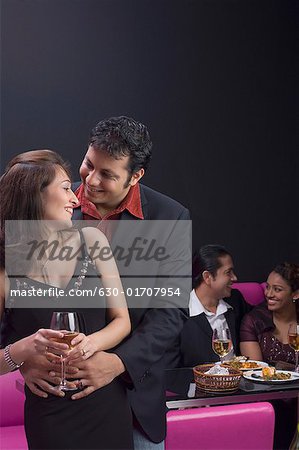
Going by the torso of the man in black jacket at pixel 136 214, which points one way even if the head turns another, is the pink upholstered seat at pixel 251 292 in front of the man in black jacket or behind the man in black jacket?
behind

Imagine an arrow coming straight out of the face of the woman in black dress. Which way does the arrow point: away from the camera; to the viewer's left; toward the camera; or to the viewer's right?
to the viewer's right

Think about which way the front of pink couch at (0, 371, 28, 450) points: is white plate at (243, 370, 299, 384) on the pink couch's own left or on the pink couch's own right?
on the pink couch's own left

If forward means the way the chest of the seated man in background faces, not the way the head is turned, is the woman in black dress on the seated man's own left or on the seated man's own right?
on the seated man's own right

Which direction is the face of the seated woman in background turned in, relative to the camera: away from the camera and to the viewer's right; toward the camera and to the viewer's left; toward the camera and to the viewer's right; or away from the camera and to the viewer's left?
toward the camera and to the viewer's left

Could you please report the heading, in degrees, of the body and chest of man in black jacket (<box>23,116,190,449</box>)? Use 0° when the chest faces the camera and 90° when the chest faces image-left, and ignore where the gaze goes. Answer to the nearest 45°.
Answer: approximately 45°

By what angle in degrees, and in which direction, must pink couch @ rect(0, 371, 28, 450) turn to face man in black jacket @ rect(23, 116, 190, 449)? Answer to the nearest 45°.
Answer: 0° — it already faces them

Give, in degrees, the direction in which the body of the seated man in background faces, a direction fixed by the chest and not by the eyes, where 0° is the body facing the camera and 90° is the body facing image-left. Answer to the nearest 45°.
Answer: approximately 315°

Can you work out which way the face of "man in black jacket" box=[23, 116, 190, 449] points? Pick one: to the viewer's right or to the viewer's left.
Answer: to the viewer's left

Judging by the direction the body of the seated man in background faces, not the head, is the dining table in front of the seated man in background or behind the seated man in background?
in front
